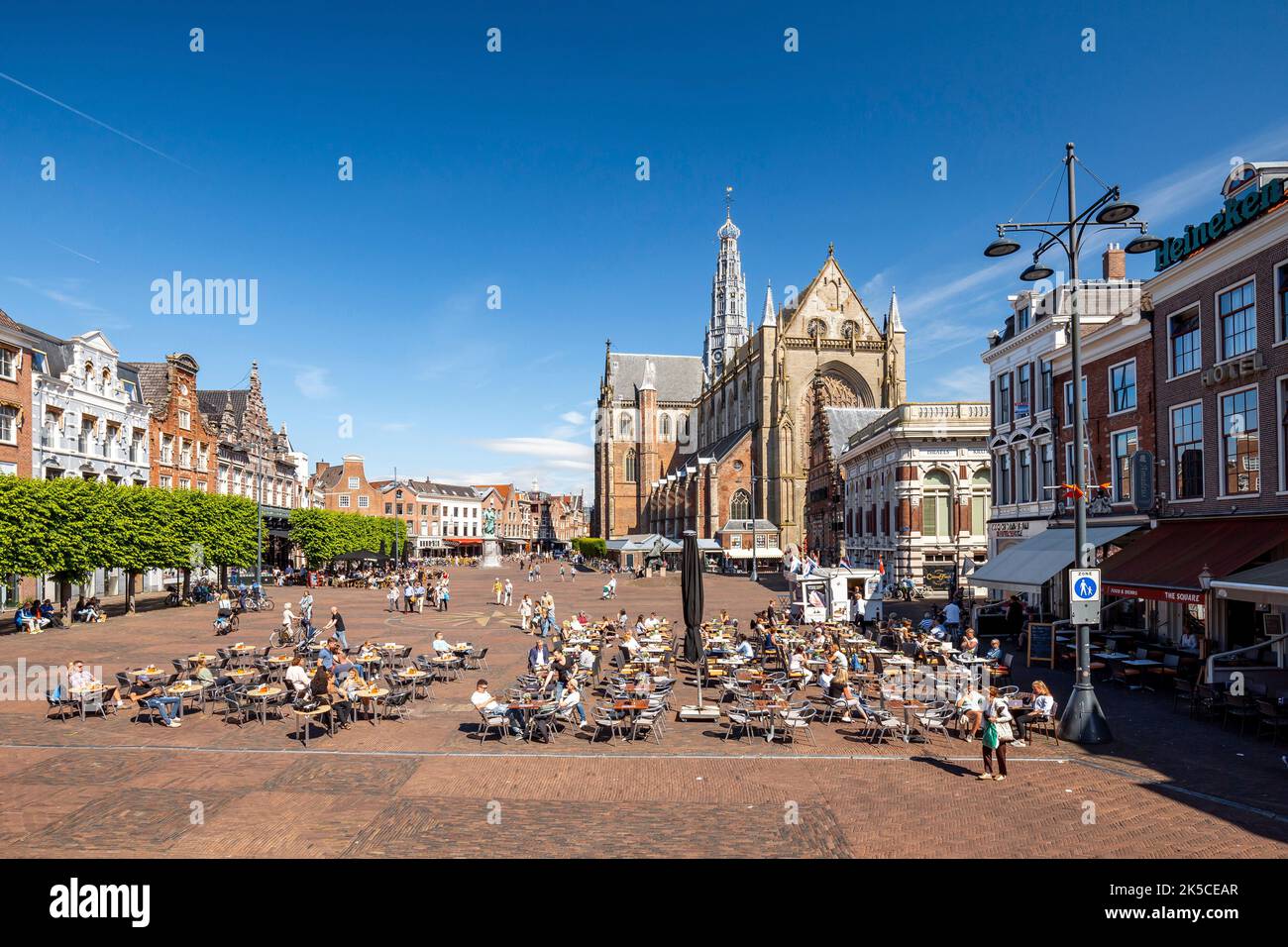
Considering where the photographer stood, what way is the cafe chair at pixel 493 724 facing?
facing to the right of the viewer

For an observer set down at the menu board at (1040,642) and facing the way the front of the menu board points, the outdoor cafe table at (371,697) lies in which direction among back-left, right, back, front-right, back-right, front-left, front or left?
front-right

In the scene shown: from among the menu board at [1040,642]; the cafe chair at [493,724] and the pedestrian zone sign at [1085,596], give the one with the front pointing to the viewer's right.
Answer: the cafe chair

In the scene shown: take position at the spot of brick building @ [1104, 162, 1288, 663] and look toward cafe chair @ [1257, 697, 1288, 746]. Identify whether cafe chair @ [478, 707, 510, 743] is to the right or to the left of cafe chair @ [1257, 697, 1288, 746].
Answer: right

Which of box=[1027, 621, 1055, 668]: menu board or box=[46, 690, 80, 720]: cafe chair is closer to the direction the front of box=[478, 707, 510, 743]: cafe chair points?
the menu board

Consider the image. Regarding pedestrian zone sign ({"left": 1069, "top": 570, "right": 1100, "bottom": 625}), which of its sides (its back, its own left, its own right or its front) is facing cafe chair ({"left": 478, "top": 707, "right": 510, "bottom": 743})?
right

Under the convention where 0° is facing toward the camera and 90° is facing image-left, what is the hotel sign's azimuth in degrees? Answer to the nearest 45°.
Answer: approximately 45°

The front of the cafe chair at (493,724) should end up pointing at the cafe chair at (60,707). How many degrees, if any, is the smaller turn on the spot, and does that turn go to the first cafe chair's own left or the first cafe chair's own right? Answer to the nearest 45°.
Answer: approximately 180°

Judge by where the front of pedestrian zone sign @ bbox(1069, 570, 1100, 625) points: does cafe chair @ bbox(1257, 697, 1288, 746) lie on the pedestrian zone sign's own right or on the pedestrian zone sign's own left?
on the pedestrian zone sign's own left

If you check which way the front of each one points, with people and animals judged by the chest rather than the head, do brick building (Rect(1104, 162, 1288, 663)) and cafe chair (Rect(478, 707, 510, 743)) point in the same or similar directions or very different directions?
very different directions

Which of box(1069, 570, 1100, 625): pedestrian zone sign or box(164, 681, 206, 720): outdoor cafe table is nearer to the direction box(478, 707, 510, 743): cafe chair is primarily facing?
the pedestrian zone sign

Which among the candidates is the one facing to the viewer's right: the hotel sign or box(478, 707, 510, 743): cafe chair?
the cafe chair
